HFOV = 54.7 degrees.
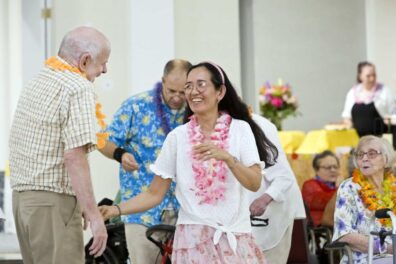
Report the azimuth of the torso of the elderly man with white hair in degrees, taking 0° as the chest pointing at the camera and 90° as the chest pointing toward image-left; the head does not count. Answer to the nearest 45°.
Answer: approximately 225°

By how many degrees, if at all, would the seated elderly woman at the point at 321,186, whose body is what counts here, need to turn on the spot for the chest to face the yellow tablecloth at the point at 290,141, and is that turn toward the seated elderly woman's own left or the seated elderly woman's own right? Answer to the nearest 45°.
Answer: approximately 135° to the seated elderly woman's own left

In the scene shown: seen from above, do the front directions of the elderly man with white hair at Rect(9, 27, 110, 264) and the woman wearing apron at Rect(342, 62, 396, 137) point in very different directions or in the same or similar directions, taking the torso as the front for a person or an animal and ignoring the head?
very different directions

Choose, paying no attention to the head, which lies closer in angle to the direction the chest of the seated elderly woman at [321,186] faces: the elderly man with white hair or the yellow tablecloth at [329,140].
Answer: the elderly man with white hair

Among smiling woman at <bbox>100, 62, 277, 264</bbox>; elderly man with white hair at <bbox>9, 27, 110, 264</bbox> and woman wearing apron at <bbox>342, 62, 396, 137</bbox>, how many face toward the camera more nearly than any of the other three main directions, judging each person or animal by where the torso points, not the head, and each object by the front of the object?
2

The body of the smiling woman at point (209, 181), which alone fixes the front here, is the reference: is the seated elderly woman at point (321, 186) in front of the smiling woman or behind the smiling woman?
behind

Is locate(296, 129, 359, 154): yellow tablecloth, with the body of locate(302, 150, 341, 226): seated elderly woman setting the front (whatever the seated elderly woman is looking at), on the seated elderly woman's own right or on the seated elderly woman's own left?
on the seated elderly woman's own left

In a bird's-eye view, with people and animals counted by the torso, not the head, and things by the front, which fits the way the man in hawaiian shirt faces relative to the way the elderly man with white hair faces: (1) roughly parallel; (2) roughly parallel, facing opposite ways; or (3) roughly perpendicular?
roughly perpendicular

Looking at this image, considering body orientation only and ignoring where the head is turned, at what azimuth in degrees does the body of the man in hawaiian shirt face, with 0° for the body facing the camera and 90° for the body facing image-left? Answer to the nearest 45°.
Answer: approximately 315°
